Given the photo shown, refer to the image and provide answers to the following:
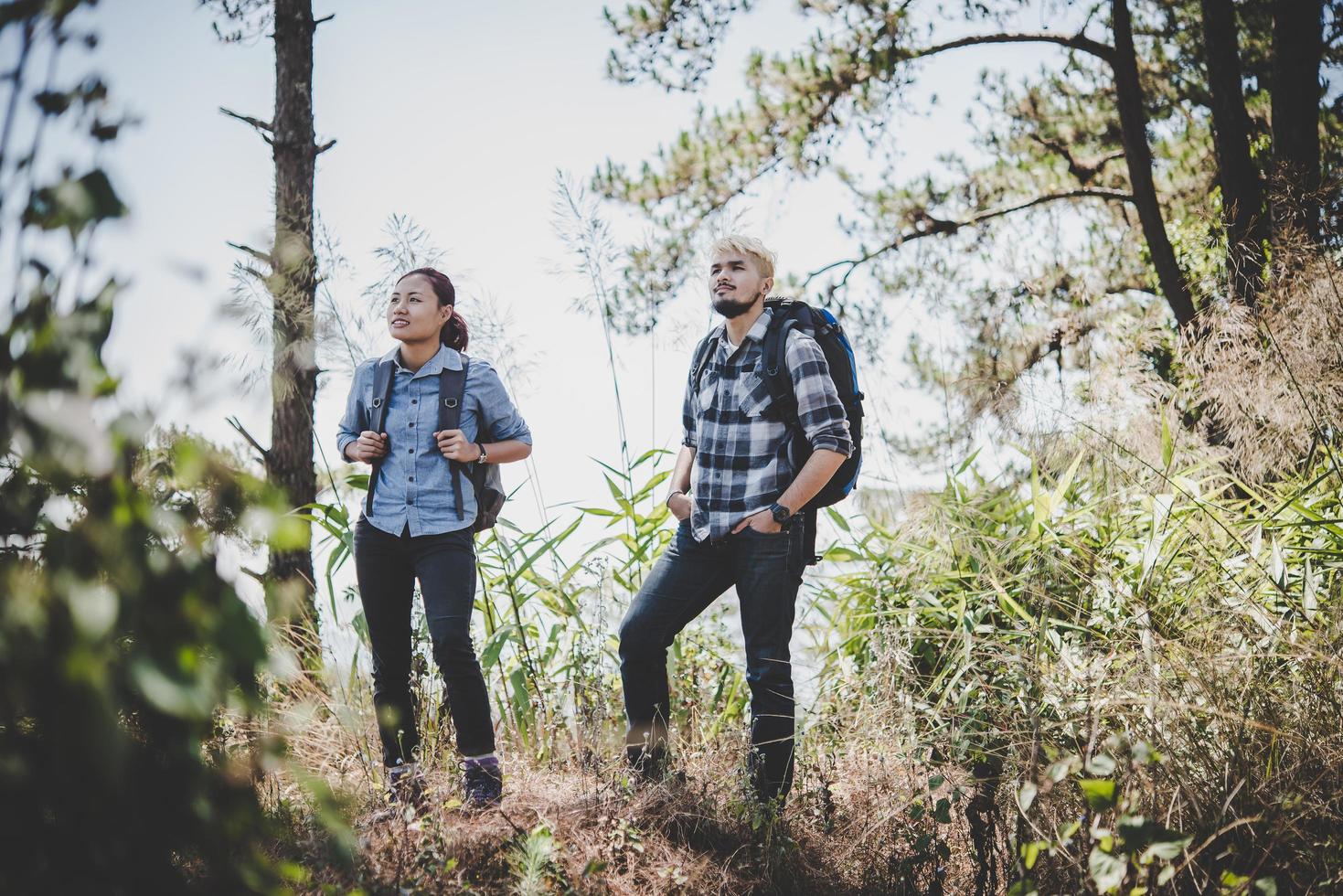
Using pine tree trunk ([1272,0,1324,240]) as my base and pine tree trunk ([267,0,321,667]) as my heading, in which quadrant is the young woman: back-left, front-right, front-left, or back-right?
front-left

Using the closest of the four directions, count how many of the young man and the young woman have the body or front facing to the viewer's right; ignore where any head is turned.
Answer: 0

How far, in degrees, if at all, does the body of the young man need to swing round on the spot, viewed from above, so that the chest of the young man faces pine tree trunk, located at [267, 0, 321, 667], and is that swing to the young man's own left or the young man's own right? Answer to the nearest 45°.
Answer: approximately 90° to the young man's own right

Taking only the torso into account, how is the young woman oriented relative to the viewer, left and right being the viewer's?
facing the viewer

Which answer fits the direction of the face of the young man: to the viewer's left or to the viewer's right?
to the viewer's left

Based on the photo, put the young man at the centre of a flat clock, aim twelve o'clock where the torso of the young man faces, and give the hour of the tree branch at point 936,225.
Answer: The tree branch is roughly at 5 o'clock from the young man.

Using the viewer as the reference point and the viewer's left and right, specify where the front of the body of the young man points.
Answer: facing the viewer and to the left of the viewer

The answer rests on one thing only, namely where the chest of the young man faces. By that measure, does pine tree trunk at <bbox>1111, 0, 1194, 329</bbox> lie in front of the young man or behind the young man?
behind
